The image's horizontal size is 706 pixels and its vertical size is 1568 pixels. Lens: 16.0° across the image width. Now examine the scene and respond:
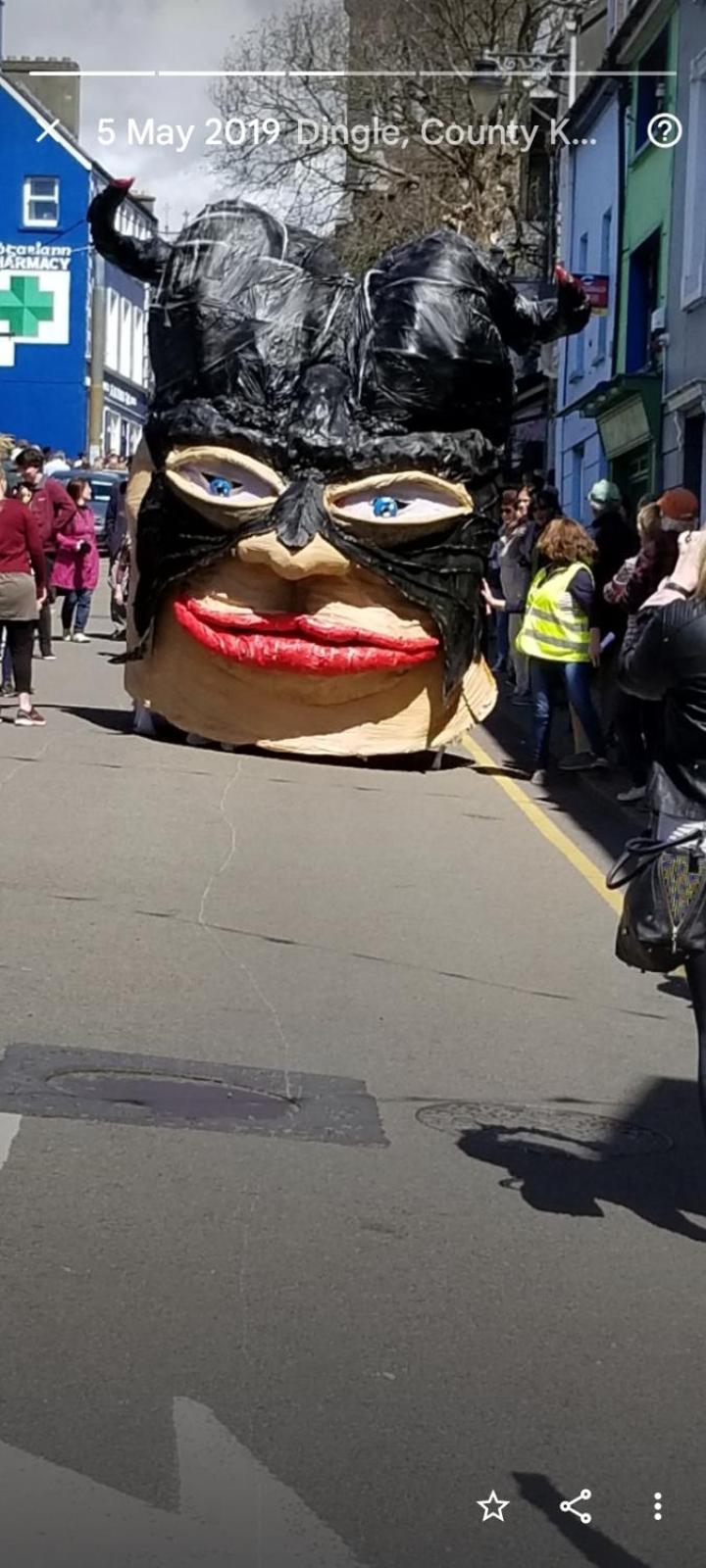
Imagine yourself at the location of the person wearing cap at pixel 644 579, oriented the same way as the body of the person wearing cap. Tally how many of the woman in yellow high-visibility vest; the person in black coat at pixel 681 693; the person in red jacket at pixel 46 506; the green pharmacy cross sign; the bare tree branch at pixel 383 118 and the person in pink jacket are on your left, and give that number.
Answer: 1

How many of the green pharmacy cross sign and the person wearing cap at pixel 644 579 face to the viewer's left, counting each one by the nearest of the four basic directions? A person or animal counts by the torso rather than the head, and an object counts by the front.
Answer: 1

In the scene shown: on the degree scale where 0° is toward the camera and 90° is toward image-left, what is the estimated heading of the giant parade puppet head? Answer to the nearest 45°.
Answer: approximately 0°

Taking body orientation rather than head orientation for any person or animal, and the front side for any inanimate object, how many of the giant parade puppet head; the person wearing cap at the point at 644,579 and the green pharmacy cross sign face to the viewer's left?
1

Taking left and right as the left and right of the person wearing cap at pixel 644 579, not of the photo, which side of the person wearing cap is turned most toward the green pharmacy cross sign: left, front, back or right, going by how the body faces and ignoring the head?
right

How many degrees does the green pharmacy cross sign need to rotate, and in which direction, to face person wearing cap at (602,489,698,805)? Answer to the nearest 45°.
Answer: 0° — it already faces them

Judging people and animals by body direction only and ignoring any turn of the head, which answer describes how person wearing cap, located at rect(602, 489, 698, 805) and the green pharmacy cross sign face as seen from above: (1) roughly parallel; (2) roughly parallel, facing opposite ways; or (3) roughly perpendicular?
roughly perpendicular

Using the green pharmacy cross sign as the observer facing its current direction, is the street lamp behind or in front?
in front

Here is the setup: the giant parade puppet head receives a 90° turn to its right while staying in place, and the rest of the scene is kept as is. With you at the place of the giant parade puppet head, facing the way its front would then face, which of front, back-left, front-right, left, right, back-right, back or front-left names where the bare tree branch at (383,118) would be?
right

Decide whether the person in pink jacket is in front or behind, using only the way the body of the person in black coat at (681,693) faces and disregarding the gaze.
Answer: in front

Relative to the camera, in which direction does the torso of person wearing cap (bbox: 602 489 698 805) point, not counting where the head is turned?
to the viewer's left

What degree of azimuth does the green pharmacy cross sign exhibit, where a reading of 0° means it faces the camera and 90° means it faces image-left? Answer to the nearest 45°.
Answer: approximately 0°

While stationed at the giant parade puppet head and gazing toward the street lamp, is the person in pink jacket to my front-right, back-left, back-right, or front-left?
front-left
